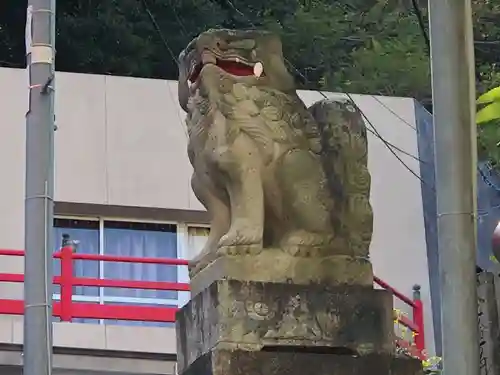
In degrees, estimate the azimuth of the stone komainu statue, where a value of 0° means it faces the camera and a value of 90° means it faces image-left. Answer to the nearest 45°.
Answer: approximately 45°

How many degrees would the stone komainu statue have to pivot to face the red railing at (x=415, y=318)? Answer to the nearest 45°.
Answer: approximately 135° to its right

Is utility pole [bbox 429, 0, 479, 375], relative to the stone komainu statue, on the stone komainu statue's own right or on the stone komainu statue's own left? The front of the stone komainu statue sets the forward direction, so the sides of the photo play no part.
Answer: on the stone komainu statue's own left

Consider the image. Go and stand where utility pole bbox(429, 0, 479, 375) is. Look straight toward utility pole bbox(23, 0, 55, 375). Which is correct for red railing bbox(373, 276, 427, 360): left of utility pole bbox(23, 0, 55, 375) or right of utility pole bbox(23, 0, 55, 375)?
right

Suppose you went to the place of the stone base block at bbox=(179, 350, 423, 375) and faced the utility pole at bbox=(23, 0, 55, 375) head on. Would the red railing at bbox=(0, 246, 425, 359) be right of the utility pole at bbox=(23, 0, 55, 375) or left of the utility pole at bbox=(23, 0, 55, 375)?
right
